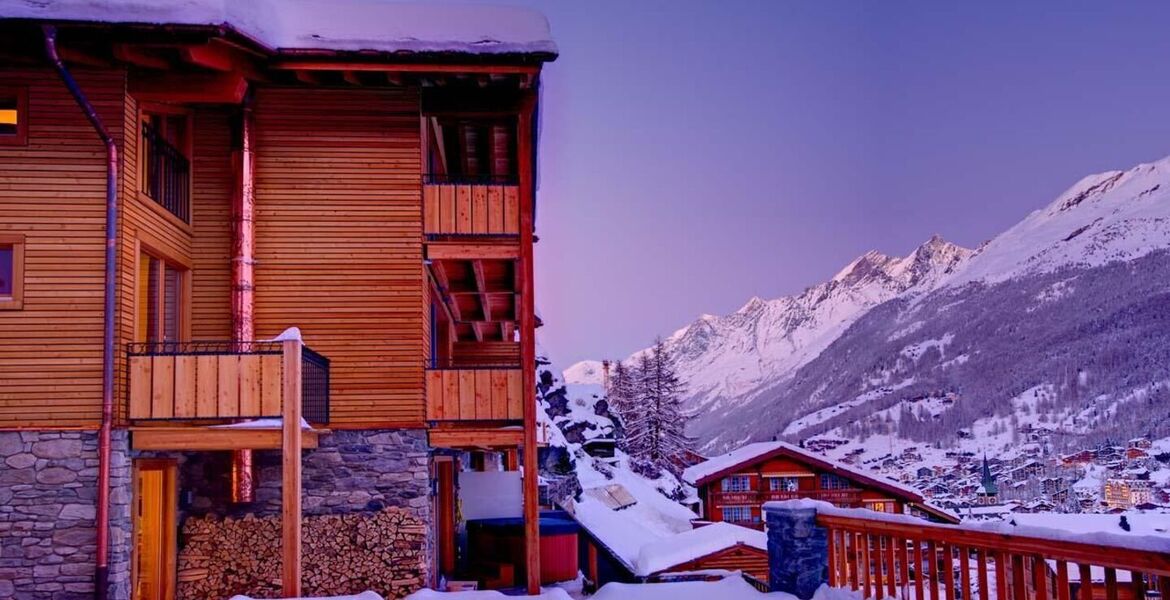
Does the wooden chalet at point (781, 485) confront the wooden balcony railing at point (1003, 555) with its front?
yes

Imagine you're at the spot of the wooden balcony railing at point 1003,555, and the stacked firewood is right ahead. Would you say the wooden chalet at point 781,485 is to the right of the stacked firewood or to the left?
right

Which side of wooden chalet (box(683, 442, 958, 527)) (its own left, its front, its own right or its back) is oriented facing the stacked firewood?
front

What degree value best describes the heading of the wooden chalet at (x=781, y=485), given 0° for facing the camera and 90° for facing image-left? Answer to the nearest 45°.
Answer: approximately 0°
